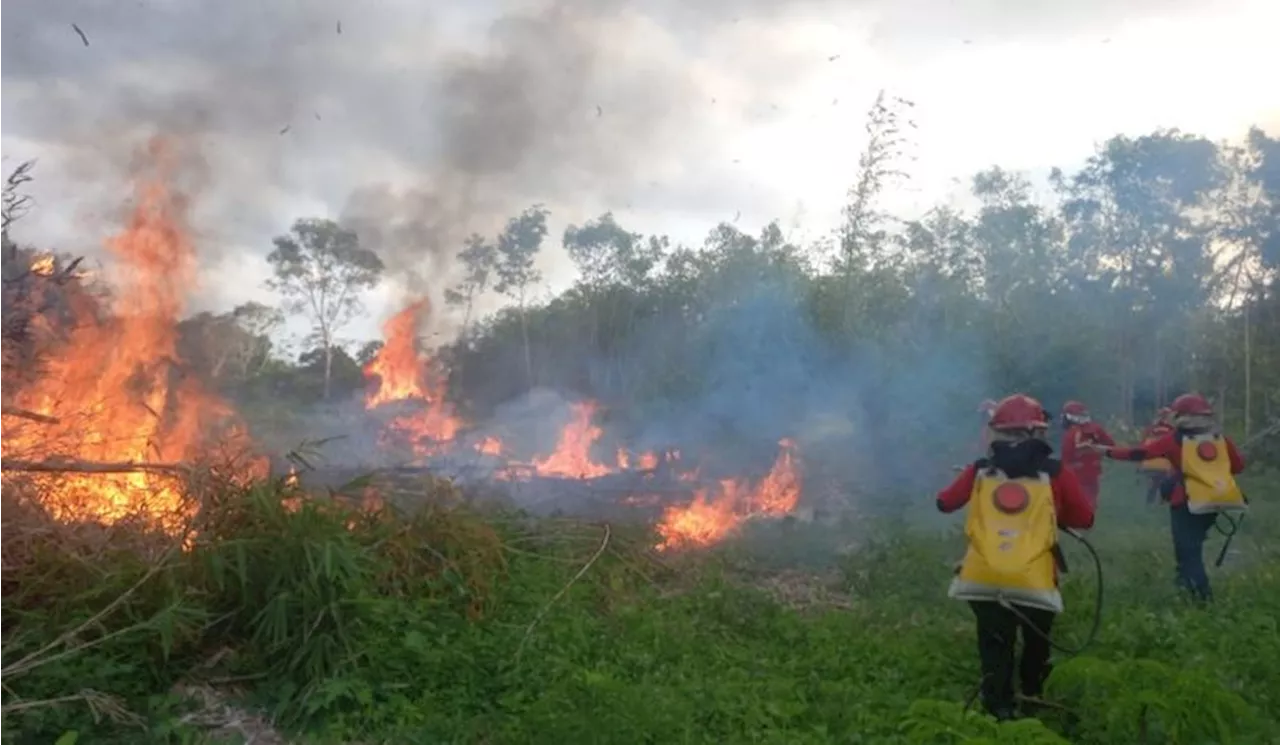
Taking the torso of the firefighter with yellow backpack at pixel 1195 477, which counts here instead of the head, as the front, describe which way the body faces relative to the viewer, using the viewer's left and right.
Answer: facing away from the viewer and to the left of the viewer

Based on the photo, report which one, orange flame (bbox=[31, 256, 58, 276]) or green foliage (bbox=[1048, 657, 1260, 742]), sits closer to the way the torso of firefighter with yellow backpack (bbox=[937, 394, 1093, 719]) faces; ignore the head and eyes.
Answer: the orange flame

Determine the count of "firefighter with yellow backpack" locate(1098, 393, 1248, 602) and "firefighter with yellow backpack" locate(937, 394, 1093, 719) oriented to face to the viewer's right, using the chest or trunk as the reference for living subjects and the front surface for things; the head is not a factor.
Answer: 0

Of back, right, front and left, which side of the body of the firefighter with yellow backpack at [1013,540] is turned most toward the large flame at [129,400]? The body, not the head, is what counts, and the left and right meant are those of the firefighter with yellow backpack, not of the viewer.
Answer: left

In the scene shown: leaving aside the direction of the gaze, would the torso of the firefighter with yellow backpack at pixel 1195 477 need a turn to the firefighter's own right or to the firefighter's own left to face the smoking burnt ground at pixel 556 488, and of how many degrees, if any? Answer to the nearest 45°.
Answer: approximately 45° to the firefighter's own left

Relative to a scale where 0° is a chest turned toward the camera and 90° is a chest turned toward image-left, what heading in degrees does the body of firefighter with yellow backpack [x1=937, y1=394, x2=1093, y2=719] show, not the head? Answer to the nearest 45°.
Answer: approximately 180°

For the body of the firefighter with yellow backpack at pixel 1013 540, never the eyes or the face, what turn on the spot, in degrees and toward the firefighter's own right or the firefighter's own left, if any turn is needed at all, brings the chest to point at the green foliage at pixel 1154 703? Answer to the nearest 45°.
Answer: approximately 135° to the firefighter's own right

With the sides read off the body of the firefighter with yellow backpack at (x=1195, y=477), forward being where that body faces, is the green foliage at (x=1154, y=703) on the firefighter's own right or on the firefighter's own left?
on the firefighter's own left

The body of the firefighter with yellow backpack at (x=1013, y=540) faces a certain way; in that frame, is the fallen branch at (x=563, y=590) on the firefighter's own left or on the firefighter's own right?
on the firefighter's own left

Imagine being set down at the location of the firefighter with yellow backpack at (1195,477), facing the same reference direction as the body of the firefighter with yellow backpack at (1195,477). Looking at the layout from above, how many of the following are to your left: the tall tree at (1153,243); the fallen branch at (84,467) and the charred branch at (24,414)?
2

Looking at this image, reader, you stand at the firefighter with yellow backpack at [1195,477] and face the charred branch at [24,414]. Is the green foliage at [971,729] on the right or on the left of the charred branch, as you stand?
left
